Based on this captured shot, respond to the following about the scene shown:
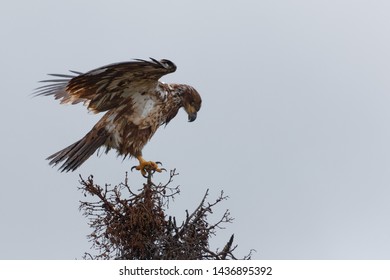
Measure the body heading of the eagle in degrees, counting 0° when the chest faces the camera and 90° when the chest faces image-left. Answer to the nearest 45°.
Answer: approximately 270°
